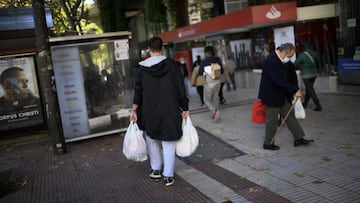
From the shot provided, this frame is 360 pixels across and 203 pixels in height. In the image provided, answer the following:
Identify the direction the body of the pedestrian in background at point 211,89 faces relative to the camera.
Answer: away from the camera

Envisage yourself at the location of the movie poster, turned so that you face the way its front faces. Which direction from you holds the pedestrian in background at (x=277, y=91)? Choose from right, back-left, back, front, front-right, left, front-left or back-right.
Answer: front-left

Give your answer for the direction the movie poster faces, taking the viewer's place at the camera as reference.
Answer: facing the viewer

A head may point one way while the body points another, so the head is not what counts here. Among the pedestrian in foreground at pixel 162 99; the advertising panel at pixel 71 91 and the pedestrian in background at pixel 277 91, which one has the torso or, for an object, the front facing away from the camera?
the pedestrian in foreground at pixel 162 99

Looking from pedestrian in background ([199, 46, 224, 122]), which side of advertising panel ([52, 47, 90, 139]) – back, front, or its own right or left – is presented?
left

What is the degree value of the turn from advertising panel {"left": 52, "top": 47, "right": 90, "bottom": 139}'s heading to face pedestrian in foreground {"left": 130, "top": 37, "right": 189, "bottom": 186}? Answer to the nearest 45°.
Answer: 0° — it already faces them

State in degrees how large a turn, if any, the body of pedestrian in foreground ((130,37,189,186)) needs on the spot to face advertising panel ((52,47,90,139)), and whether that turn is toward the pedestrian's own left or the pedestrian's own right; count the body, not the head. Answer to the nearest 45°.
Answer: approximately 45° to the pedestrian's own left

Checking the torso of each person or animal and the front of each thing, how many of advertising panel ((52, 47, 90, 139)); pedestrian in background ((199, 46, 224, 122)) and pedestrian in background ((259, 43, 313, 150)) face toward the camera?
2

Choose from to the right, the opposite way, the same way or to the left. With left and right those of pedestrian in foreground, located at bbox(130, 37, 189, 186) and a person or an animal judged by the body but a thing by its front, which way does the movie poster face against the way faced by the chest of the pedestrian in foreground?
the opposite way

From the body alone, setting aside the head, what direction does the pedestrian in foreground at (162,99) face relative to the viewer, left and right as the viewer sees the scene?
facing away from the viewer

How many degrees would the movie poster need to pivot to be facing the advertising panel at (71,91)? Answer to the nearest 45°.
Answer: approximately 45° to its left

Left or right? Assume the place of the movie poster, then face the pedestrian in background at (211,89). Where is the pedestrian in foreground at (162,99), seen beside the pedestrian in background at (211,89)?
right

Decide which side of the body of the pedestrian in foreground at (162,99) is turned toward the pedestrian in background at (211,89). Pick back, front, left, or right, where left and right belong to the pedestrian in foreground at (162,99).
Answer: front
